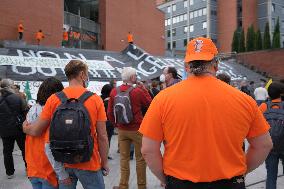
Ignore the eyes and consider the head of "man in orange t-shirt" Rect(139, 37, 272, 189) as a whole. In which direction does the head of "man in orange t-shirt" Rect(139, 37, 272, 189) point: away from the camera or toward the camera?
away from the camera

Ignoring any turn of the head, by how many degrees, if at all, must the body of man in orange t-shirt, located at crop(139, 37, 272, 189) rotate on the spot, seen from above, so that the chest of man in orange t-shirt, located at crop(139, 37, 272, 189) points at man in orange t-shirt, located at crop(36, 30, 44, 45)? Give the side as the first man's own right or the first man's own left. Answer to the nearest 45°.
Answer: approximately 45° to the first man's own left

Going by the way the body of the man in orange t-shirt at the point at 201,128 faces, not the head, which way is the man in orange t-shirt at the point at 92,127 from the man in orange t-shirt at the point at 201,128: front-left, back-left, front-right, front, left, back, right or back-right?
front-left

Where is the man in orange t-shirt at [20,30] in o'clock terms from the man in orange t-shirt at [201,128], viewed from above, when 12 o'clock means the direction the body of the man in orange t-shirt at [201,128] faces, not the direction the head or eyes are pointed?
the man in orange t-shirt at [20,30] is roughly at 11 o'clock from the man in orange t-shirt at [201,128].

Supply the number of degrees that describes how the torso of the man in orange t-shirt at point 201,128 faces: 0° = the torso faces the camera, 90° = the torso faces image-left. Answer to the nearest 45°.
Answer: approximately 180°

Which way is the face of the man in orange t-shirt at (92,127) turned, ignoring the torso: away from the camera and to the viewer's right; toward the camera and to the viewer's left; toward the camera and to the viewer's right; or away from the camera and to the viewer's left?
away from the camera and to the viewer's right
